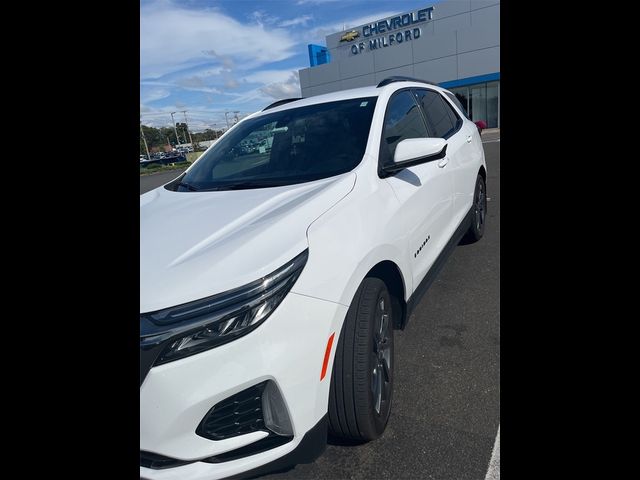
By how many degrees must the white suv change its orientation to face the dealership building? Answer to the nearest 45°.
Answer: approximately 135° to its right

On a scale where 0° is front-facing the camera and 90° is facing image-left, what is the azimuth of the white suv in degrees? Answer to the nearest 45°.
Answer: approximately 45°
